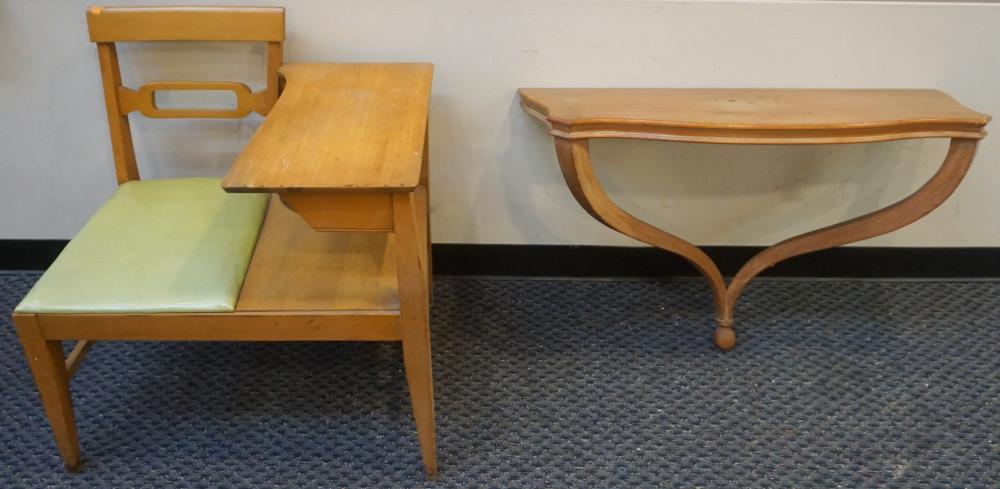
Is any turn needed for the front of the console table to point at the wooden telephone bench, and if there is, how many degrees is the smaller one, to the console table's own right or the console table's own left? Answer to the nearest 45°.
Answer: approximately 45° to the console table's own right

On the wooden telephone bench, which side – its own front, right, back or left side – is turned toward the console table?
left

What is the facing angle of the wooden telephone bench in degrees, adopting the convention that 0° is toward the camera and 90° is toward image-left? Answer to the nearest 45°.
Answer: approximately 0°

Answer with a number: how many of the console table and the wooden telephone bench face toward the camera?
2

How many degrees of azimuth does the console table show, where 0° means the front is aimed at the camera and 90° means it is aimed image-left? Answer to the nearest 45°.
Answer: approximately 0°
